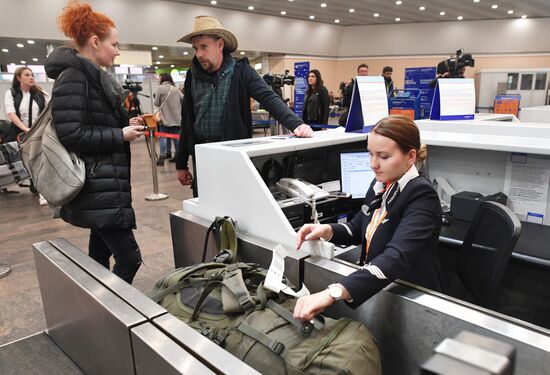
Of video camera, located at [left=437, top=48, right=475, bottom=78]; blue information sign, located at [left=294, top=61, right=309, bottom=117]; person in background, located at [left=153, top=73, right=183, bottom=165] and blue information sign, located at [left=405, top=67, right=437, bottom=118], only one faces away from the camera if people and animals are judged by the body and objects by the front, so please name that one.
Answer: the person in background

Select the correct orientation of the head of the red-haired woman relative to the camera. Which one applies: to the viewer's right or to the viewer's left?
to the viewer's right

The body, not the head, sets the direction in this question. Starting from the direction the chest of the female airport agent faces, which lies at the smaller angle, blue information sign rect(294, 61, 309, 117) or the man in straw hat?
the man in straw hat

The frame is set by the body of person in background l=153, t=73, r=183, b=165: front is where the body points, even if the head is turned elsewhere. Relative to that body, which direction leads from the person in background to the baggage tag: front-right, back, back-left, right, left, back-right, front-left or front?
back

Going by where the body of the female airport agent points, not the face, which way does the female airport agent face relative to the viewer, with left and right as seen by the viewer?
facing the viewer and to the left of the viewer

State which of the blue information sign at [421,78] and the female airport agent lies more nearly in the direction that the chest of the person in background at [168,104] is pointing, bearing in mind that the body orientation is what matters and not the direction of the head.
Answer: the blue information sign

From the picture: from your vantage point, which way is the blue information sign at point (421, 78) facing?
toward the camera

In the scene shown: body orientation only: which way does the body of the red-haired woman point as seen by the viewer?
to the viewer's right

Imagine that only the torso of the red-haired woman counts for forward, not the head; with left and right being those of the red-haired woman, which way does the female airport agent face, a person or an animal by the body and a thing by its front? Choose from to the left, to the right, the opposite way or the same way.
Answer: the opposite way

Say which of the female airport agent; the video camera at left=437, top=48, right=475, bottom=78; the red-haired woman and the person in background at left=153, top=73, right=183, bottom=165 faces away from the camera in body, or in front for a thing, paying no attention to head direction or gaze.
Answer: the person in background

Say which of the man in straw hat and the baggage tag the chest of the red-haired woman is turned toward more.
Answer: the man in straw hat

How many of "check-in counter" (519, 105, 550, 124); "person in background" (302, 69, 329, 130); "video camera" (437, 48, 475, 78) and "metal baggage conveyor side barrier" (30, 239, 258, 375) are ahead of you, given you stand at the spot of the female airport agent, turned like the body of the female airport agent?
1
